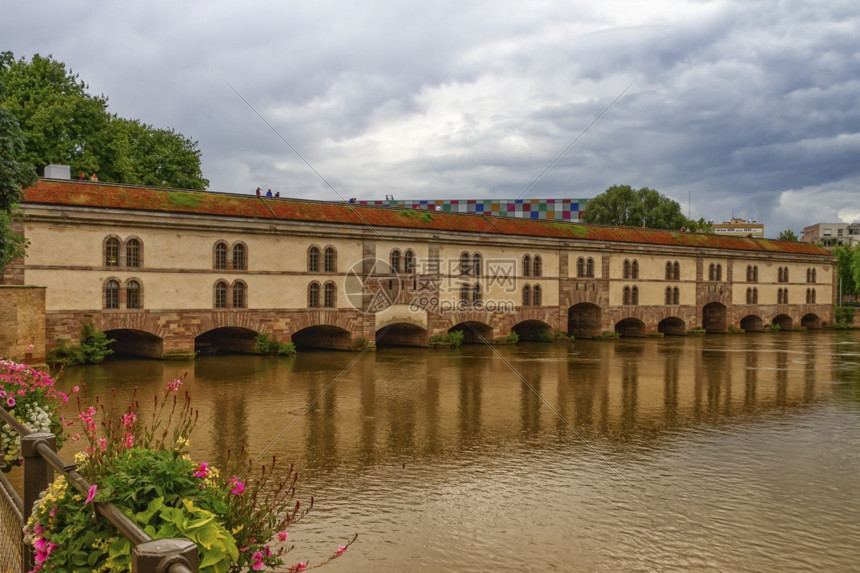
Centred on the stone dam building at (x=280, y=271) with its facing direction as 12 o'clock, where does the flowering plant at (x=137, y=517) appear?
The flowering plant is roughly at 1 o'clock from the stone dam building.

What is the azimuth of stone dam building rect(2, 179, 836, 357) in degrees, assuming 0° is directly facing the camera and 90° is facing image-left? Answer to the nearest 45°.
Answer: approximately 315°

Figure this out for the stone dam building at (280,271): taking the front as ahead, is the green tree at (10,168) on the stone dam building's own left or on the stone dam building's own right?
on the stone dam building's own right

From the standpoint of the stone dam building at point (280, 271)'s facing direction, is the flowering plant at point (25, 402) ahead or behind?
ahead

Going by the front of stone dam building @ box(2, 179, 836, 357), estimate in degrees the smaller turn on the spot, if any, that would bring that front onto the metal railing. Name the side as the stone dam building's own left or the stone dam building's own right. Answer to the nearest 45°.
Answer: approximately 45° to the stone dam building's own right

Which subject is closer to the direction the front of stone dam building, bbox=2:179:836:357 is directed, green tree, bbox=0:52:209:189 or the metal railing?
the metal railing
